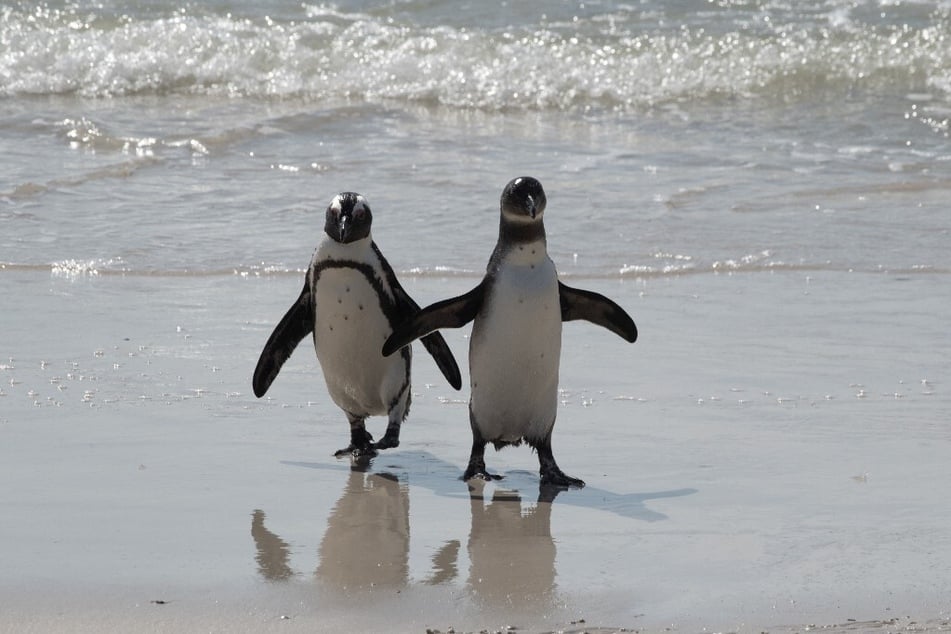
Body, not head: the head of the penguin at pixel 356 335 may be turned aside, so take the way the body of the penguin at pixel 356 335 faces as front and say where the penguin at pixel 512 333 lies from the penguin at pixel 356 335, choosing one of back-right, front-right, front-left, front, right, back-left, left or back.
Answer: front-left

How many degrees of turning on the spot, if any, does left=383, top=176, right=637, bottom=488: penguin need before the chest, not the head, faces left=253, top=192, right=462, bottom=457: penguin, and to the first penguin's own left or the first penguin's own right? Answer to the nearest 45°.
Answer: approximately 135° to the first penguin's own right

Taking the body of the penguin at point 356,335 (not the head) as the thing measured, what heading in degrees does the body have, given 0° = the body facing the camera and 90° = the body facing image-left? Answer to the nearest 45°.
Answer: approximately 0°

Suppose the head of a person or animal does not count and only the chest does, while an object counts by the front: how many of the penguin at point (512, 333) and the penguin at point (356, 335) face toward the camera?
2

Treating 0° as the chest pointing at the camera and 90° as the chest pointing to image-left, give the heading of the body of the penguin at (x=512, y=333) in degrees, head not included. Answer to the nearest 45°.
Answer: approximately 0°
